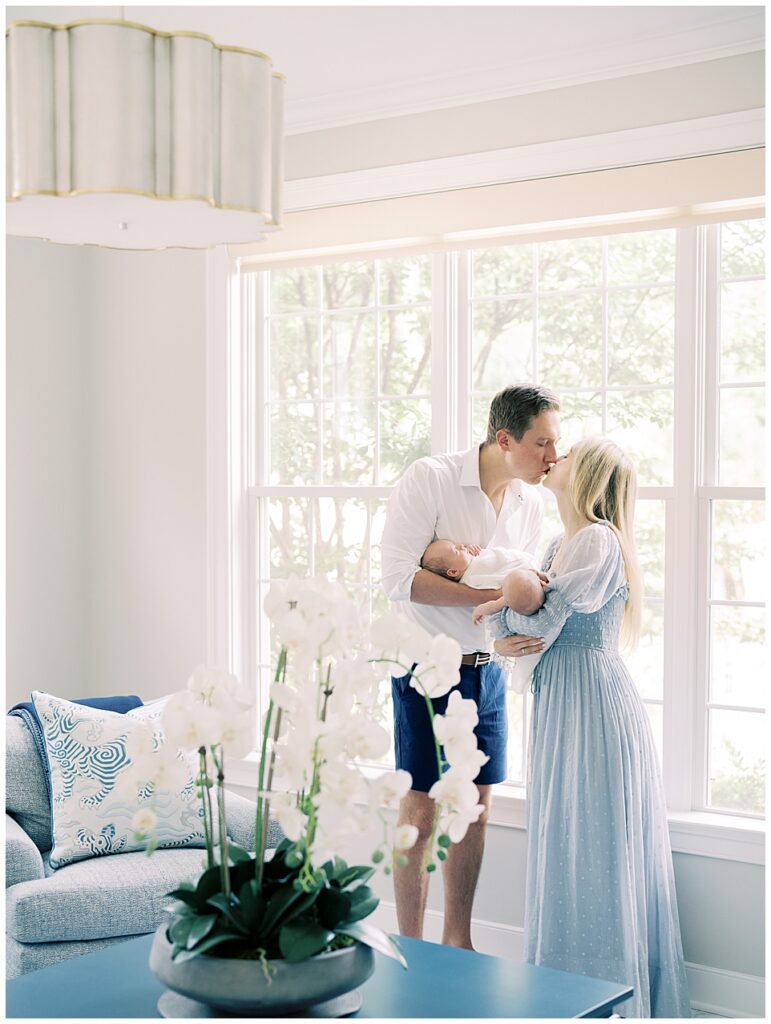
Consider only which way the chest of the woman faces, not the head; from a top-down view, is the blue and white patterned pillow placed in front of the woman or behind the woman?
in front

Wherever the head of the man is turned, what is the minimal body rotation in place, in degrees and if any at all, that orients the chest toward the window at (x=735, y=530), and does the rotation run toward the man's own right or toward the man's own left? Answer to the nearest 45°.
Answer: approximately 45° to the man's own left

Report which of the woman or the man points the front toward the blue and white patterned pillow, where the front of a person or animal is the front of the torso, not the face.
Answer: the woman

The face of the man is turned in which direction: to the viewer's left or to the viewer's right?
to the viewer's right

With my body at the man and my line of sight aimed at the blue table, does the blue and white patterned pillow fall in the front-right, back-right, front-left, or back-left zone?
front-right

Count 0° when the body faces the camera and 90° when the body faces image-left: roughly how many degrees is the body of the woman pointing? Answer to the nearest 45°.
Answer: approximately 90°

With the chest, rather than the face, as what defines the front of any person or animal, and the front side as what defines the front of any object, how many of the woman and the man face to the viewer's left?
1

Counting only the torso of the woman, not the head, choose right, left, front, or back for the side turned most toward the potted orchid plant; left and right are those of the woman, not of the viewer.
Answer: left

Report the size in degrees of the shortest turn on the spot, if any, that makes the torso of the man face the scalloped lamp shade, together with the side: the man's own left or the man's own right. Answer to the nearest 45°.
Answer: approximately 45° to the man's own right

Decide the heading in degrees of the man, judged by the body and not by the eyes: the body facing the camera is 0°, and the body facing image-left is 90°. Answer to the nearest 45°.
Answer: approximately 315°

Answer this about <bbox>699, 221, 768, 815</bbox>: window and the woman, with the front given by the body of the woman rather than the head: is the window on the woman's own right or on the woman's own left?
on the woman's own right

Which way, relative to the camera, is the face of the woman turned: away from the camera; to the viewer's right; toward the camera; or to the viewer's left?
to the viewer's left

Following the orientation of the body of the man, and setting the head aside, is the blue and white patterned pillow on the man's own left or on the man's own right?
on the man's own right
